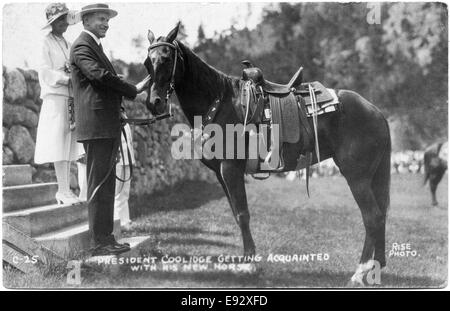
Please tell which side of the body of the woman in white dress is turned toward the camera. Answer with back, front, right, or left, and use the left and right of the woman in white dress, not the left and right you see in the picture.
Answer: right

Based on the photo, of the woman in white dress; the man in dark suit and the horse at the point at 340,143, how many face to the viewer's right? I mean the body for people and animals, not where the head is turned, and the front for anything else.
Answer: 2

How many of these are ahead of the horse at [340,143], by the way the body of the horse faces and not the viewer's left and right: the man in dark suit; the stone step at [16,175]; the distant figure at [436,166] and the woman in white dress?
3

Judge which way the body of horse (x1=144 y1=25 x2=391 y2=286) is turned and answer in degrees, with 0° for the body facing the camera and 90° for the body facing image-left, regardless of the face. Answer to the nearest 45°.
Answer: approximately 90°

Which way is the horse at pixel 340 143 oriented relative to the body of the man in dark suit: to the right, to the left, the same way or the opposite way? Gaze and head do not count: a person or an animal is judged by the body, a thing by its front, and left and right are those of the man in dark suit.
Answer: the opposite way

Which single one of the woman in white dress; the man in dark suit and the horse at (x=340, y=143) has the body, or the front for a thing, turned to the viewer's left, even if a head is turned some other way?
the horse

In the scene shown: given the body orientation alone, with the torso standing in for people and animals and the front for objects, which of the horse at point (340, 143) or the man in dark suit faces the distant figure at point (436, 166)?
the man in dark suit

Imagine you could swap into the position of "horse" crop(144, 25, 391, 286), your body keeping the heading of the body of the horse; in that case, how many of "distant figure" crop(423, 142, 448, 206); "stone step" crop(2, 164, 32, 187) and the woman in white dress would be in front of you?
2

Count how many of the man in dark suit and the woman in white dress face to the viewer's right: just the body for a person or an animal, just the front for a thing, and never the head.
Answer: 2

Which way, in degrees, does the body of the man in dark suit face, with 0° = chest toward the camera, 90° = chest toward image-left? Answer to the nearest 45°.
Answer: approximately 270°
